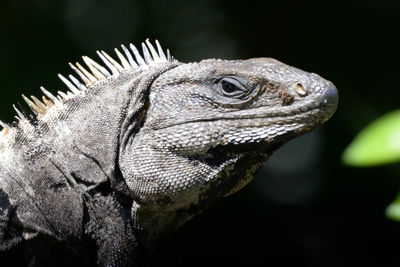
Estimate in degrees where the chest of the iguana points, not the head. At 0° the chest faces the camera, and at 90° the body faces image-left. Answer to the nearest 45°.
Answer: approximately 270°
